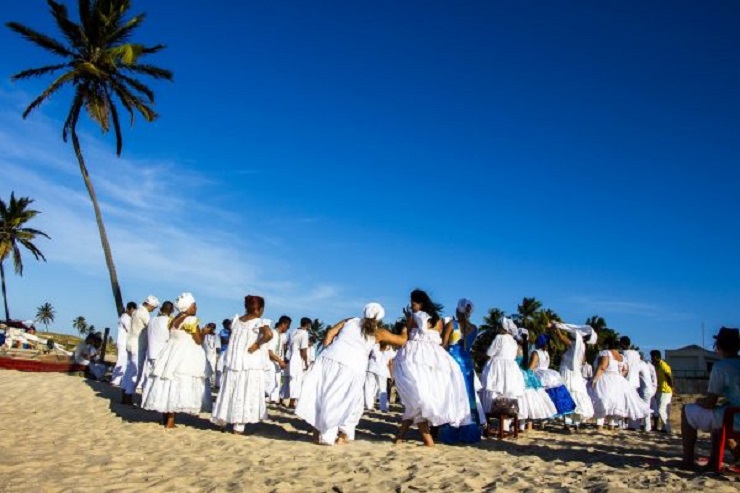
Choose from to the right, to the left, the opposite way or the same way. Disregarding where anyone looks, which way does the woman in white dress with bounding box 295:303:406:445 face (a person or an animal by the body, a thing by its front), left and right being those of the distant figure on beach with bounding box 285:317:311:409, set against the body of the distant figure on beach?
the same way

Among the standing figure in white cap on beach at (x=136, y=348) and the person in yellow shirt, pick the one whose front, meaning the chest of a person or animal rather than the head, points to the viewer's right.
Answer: the standing figure in white cap on beach

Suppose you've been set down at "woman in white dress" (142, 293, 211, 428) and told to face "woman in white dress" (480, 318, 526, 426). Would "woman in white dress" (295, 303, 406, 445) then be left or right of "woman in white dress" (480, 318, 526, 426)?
right

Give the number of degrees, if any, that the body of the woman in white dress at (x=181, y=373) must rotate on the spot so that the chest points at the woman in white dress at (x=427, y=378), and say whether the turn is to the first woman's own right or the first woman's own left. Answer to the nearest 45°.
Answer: approximately 90° to the first woman's own right

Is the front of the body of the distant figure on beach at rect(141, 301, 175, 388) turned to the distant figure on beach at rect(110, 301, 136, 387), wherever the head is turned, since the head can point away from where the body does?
no

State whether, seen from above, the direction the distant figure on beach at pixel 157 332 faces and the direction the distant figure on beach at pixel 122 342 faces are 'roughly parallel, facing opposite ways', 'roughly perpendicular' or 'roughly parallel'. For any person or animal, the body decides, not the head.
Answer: roughly parallel

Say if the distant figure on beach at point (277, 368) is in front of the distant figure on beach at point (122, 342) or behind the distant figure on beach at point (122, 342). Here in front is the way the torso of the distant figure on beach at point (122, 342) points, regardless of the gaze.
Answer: in front

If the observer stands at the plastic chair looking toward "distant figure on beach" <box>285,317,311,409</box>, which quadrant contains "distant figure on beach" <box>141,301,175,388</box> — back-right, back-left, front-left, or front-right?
front-left

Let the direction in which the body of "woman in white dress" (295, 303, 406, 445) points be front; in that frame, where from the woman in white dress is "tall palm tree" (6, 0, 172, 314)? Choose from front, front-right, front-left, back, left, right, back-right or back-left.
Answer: left

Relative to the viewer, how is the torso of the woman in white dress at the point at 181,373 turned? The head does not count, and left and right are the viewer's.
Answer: facing away from the viewer and to the right of the viewer

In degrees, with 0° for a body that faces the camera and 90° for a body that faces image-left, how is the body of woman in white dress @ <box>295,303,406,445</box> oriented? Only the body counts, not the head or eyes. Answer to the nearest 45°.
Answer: approximately 225°
